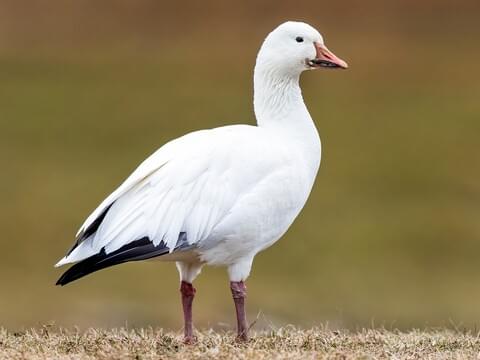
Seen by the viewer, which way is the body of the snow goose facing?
to the viewer's right
